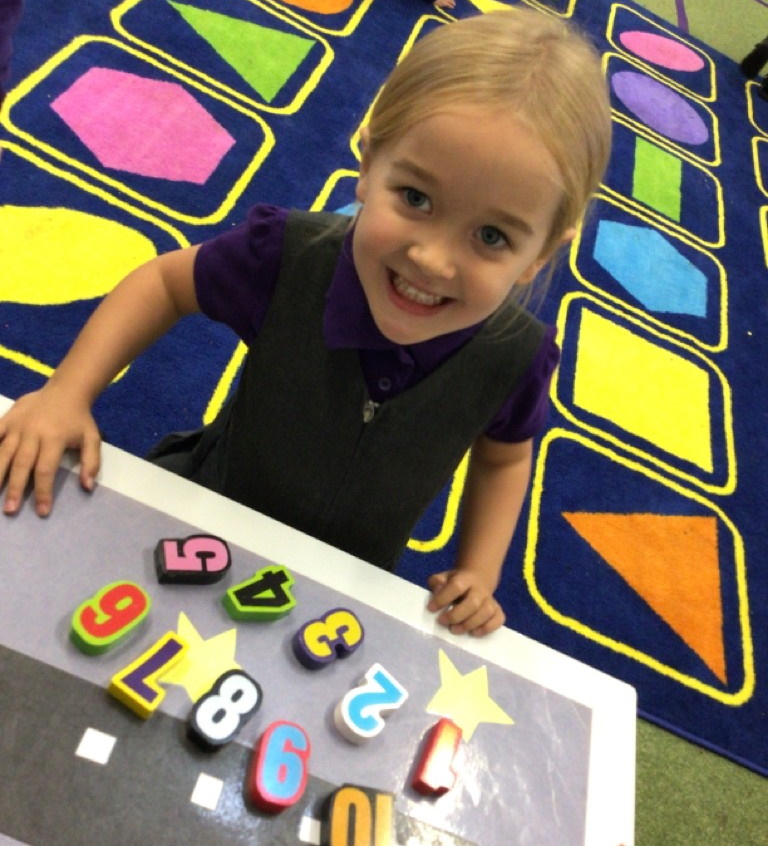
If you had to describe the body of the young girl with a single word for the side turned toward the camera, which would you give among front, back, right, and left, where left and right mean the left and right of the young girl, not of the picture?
front

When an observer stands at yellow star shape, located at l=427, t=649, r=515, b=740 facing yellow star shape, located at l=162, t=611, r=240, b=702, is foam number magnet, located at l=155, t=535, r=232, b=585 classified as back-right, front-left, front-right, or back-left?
front-right

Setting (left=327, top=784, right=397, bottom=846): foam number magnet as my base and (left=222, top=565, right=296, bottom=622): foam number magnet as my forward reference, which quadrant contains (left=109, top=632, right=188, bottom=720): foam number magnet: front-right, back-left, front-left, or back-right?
front-left

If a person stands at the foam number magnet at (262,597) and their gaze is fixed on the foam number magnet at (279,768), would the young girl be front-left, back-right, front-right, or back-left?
back-left
